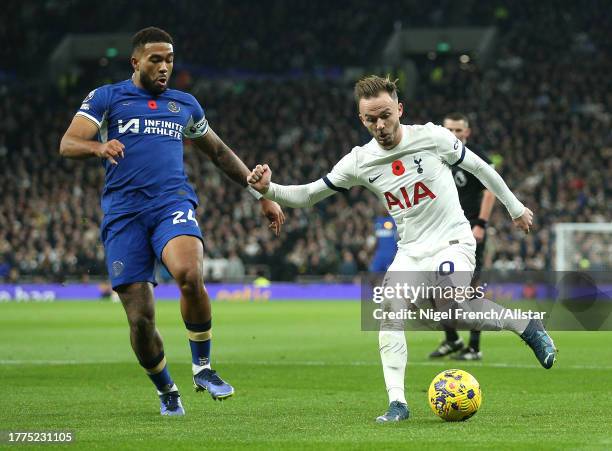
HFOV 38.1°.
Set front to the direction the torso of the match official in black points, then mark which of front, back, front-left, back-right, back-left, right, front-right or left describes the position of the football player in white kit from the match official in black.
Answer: front-left

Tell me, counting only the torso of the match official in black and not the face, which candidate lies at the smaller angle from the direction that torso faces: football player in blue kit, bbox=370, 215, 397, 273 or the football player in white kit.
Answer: the football player in white kit

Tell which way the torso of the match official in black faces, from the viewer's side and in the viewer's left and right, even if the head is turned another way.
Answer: facing the viewer and to the left of the viewer

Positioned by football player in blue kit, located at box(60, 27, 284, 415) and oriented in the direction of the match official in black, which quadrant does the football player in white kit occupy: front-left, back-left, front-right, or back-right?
front-right

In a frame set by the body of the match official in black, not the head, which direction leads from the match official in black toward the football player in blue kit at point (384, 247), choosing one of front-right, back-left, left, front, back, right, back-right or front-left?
back-right

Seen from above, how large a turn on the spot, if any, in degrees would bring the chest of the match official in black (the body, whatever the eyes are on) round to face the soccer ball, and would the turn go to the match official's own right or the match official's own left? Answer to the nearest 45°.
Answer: approximately 45° to the match official's own left

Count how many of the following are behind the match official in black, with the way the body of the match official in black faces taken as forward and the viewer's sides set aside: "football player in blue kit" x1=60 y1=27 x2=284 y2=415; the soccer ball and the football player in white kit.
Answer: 0
